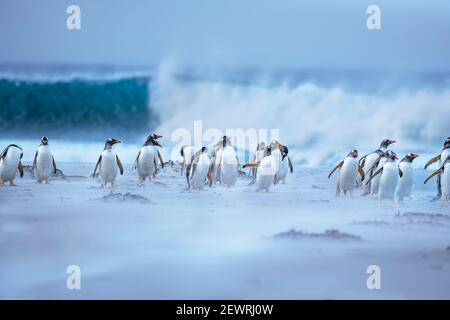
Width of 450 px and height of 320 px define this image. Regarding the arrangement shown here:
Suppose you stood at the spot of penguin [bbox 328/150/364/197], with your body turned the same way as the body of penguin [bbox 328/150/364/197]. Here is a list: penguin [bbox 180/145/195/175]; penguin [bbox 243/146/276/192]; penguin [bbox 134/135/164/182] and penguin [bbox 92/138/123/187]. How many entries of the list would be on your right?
4

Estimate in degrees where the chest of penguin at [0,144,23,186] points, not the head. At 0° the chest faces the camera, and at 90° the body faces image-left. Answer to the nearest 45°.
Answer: approximately 0°

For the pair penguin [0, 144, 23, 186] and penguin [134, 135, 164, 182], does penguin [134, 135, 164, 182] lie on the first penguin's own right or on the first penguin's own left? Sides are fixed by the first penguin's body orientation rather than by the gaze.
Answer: on the first penguin's own left

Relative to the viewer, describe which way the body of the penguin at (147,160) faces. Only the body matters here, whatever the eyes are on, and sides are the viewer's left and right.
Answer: facing the viewer

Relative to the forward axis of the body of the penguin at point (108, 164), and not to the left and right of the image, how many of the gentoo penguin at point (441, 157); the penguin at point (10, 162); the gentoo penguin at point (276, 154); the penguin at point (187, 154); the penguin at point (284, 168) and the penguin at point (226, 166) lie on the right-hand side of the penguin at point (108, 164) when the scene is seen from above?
1

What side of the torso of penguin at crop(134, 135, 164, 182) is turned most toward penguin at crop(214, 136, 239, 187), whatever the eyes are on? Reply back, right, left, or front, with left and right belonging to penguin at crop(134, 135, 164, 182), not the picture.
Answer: left

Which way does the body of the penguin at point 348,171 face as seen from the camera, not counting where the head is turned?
toward the camera

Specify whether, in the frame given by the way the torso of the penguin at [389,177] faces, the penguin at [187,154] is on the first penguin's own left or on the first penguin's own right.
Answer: on the first penguin's own right

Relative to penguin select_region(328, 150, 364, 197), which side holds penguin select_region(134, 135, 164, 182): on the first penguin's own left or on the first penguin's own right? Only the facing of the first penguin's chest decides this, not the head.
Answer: on the first penguin's own right

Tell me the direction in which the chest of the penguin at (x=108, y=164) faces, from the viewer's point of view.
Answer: toward the camera

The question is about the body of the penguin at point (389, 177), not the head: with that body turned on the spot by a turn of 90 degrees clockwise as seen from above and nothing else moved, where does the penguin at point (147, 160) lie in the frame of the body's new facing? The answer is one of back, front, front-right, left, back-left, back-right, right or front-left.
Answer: front
